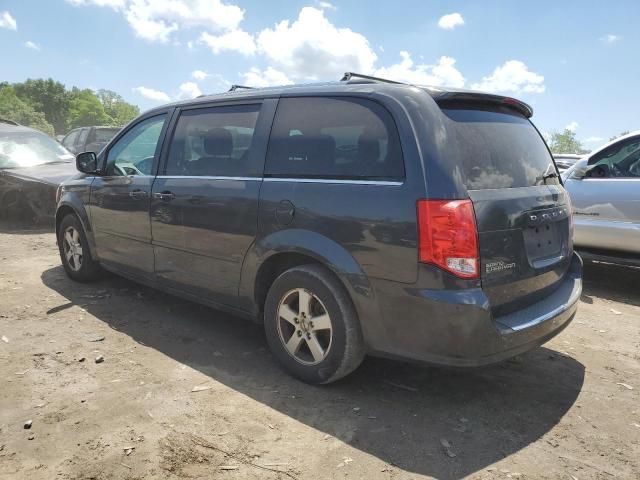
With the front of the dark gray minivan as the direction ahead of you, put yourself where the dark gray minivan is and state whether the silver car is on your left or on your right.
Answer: on your right

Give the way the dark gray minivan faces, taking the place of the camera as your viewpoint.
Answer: facing away from the viewer and to the left of the viewer

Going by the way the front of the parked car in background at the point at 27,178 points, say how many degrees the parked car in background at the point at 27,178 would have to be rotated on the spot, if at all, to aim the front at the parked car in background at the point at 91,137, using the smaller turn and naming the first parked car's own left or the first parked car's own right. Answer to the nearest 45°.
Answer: approximately 135° to the first parked car's own left

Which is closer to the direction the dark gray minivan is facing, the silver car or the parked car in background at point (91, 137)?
the parked car in background

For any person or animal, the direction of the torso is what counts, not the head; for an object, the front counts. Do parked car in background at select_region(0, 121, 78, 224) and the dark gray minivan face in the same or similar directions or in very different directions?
very different directions

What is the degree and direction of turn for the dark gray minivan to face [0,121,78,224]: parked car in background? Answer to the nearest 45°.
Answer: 0° — it already faces it

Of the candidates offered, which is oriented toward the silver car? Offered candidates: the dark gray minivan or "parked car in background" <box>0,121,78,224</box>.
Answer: the parked car in background

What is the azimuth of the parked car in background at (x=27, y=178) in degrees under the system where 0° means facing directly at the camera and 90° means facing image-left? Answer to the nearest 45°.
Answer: approximately 315°

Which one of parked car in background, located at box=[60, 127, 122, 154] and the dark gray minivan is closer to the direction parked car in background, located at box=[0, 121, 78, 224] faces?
the dark gray minivan

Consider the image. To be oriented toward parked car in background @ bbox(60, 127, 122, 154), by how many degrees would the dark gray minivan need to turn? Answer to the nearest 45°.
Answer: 0° — it already faces it
